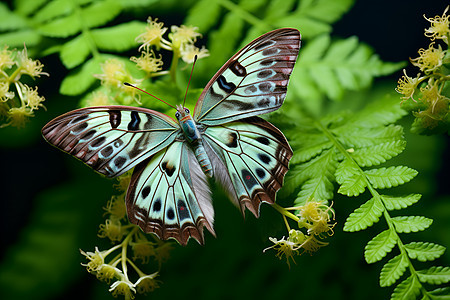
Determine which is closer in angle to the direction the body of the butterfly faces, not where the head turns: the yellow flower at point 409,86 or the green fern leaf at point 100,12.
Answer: the green fern leaf

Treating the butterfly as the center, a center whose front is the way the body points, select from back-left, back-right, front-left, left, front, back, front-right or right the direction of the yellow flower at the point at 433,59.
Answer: back-right

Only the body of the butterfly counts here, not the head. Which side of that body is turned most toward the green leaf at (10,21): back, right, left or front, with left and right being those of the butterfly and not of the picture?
front

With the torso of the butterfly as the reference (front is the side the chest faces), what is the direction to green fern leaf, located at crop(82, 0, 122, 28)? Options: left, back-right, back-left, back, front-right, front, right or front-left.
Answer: front-right

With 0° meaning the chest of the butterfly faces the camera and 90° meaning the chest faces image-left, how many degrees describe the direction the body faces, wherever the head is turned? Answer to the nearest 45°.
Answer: approximately 135°

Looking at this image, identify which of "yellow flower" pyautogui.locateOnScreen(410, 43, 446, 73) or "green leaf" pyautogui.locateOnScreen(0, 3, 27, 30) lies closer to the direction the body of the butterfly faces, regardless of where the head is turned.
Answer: the green leaf
